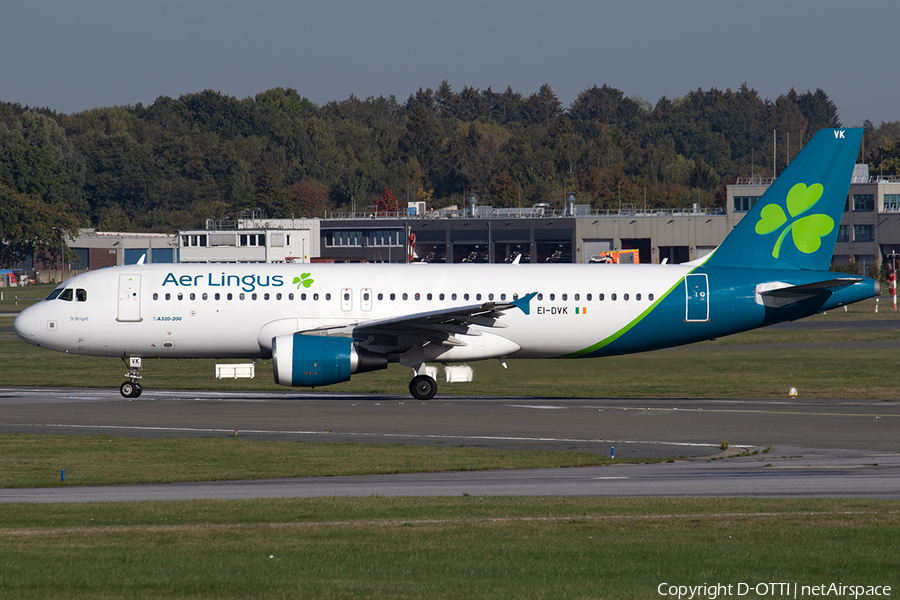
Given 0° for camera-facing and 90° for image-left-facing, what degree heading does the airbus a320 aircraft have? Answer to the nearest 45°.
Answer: approximately 90°
